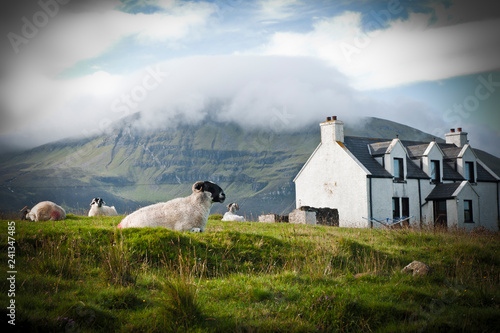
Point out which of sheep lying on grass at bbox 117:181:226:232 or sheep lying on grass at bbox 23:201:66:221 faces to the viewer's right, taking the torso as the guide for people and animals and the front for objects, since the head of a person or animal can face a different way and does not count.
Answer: sheep lying on grass at bbox 117:181:226:232

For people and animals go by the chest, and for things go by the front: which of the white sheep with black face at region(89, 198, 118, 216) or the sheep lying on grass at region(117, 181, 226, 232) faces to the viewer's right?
the sheep lying on grass

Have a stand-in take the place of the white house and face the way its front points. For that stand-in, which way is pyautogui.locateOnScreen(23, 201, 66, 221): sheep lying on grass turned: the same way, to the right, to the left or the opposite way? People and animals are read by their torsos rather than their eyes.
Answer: to the right

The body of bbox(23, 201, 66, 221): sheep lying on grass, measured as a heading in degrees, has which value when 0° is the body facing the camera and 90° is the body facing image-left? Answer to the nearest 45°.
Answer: approximately 90°

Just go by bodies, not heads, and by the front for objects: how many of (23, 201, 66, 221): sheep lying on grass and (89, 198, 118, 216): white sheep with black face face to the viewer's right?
0

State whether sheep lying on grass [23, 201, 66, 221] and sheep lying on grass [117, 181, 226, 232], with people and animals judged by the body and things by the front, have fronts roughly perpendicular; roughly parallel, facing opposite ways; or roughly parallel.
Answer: roughly parallel, facing opposite ways

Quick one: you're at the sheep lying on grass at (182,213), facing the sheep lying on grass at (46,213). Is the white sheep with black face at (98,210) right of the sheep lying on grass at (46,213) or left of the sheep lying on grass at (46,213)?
right

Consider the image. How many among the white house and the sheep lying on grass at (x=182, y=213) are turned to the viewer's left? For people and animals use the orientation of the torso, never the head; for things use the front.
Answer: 0

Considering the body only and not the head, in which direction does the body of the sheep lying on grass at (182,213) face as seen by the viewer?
to the viewer's right

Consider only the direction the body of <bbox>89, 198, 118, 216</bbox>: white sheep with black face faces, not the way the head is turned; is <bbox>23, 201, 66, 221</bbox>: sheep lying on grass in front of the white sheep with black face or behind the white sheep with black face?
in front

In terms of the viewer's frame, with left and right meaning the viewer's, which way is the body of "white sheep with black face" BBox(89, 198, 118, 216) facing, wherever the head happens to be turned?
facing the viewer and to the left of the viewer

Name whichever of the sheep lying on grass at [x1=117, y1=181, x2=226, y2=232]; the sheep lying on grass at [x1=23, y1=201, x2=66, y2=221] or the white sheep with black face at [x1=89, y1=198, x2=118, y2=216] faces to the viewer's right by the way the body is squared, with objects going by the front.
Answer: the sheep lying on grass at [x1=117, y1=181, x2=226, y2=232]

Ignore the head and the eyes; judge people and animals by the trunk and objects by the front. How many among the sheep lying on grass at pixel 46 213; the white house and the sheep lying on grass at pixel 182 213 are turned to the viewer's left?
1

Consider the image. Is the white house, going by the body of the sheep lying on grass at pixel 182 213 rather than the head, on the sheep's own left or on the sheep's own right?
on the sheep's own left
